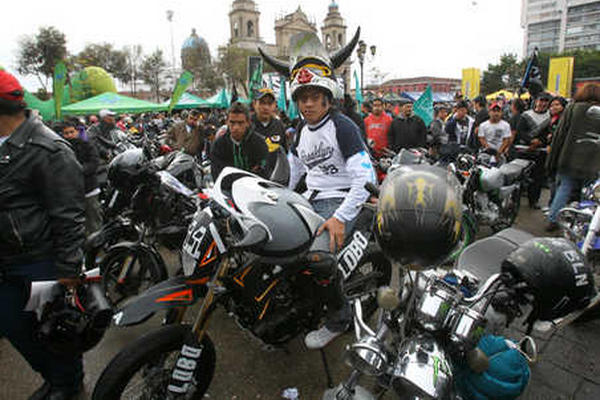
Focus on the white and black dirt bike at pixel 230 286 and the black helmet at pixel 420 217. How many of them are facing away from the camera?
1

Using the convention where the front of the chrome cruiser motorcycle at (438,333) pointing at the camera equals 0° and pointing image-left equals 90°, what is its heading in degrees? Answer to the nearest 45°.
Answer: approximately 45°

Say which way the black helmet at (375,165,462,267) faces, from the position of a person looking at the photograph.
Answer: facing away from the viewer

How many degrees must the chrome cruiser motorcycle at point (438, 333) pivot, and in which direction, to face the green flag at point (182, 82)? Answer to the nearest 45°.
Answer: approximately 90° to its right

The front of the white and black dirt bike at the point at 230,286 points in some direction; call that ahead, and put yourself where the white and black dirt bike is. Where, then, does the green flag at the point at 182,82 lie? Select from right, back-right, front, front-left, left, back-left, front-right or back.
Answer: back-right

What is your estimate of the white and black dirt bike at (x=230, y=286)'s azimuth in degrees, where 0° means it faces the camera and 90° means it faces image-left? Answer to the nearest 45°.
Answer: approximately 45°

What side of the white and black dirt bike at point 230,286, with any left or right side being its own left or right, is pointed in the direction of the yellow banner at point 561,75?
back

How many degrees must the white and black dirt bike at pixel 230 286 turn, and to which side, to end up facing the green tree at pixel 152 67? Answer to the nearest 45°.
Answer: approximately 135° to its right

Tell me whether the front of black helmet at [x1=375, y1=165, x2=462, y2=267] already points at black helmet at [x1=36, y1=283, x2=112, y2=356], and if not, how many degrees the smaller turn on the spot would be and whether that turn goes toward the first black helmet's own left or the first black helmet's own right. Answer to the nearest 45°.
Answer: approximately 90° to the first black helmet's own left
